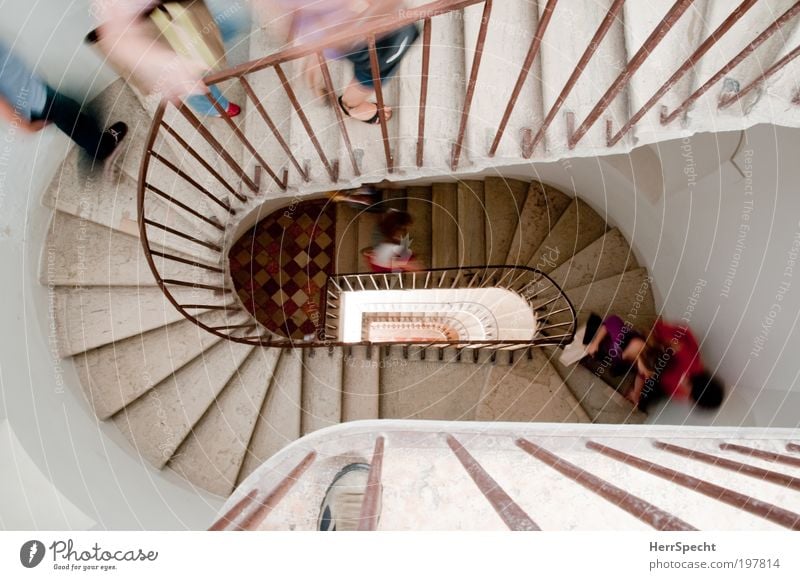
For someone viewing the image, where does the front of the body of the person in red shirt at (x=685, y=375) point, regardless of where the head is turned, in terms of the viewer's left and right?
facing to the left of the viewer

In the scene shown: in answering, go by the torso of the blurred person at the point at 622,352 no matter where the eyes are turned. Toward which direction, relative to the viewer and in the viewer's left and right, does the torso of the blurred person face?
facing to the left of the viewer

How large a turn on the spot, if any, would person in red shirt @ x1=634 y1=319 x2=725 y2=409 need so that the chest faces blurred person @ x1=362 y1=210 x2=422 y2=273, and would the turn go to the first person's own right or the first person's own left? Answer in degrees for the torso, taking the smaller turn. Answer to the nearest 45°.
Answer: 0° — they already face them

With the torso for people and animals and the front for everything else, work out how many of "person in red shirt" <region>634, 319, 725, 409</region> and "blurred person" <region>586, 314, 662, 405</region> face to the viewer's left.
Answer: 2
